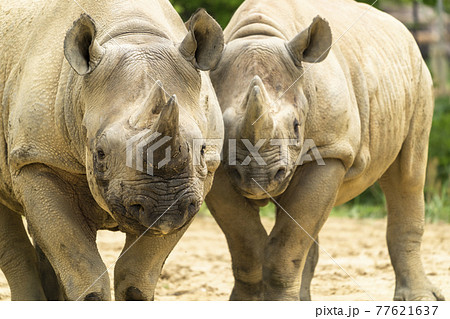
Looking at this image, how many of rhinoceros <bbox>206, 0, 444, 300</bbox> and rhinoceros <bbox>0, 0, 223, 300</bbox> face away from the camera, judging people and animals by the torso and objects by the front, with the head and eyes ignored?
0

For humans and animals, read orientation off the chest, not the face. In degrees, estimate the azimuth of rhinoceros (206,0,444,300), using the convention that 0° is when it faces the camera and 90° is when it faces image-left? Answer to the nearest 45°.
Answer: approximately 45°

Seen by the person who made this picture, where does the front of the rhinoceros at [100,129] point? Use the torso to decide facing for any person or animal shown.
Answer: facing the viewer and to the right of the viewer

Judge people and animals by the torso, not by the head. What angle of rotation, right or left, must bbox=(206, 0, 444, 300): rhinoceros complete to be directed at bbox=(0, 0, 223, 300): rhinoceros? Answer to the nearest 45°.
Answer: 0° — it already faces it
